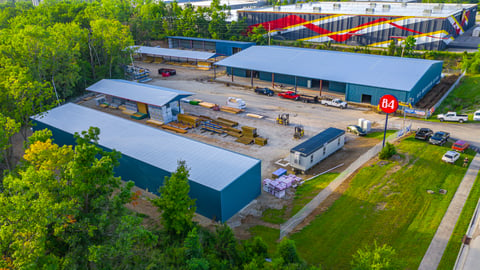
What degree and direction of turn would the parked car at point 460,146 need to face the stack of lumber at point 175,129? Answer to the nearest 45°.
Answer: approximately 45° to its right

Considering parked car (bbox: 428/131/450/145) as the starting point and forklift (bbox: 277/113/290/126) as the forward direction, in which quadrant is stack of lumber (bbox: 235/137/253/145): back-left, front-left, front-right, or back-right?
front-left

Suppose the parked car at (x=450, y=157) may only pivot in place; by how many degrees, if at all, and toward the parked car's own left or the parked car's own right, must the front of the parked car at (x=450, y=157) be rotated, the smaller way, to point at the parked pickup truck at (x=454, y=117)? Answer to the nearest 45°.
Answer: approximately 135° to the parked car's own right

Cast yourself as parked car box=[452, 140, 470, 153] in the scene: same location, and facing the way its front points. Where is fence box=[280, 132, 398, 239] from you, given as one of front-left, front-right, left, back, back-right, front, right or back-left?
front

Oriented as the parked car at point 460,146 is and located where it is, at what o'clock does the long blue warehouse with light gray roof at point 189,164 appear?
The long blue warehouse with light gray roof is roughly at 12 o'clock from the parked car.

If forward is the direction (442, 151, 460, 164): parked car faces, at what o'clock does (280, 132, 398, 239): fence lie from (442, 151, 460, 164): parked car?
The fence is roughly at 12 o'clock from the parked car.

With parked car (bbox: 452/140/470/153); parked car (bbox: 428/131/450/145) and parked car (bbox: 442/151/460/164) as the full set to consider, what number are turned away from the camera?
0

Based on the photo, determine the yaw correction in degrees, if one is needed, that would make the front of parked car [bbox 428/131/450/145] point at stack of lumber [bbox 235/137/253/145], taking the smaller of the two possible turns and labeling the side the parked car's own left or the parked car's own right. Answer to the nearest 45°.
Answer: approximately 45° to the parked car's own right

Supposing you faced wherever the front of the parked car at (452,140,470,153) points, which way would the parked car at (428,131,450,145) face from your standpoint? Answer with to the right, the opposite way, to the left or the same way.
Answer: the same way

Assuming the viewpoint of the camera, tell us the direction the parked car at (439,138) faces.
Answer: facing the viewer and to the left of the viewer

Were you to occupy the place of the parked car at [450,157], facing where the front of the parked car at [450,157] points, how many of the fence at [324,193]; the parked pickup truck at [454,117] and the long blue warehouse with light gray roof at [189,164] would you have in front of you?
2

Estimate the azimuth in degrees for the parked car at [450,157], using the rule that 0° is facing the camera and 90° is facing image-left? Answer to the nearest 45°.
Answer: approximately 45°

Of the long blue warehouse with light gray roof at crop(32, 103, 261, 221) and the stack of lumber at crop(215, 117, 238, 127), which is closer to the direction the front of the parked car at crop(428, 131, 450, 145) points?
the long blue warehouse with light gray roof

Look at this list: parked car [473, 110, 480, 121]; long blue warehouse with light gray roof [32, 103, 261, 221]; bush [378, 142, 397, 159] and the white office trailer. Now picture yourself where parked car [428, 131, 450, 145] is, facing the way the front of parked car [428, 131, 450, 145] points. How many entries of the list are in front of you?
3

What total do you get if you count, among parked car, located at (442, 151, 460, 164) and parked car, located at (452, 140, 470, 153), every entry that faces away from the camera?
0

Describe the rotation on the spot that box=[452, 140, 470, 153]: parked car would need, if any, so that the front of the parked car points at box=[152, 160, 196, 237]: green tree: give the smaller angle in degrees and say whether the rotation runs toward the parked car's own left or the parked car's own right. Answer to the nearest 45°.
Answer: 0° — it already faces it

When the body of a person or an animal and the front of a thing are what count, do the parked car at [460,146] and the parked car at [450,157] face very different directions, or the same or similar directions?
same or similar directions

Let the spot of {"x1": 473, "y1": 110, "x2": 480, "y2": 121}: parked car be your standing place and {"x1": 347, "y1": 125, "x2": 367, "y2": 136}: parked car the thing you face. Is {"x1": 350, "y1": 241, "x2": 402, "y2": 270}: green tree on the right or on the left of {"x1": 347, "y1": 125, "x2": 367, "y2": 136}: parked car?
left

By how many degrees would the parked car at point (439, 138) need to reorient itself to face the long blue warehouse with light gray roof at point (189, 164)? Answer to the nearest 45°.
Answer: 0° — it already faces it

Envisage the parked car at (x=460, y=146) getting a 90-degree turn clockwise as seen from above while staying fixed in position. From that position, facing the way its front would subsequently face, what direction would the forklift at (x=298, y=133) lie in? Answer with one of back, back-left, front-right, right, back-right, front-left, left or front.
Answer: front-left

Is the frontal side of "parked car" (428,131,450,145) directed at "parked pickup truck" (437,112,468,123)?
no
